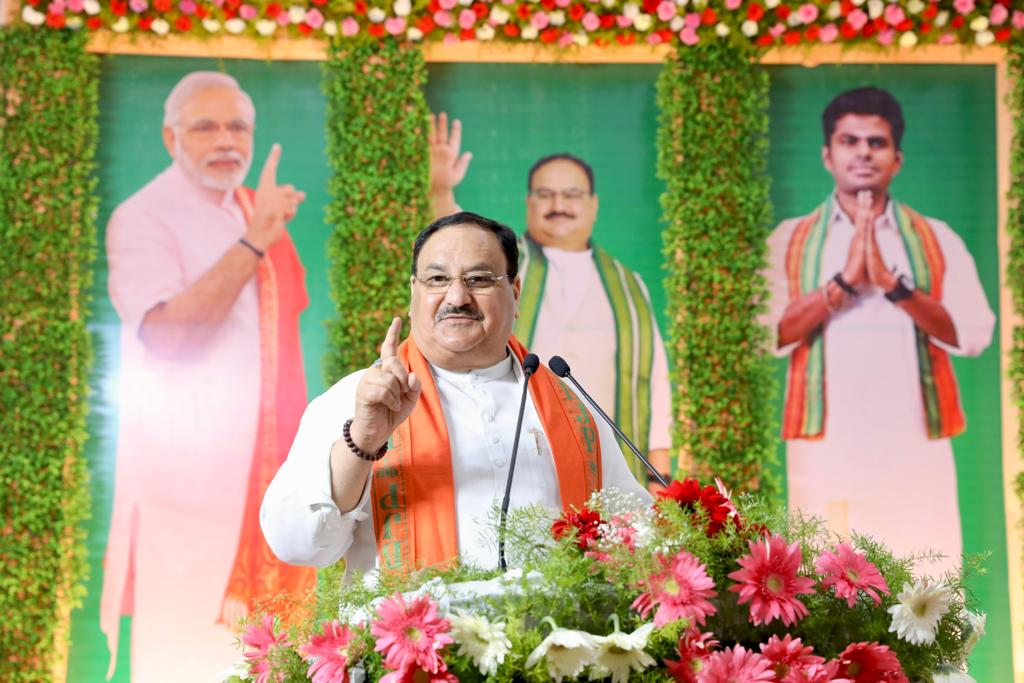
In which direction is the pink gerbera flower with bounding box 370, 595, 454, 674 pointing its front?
toward the camera

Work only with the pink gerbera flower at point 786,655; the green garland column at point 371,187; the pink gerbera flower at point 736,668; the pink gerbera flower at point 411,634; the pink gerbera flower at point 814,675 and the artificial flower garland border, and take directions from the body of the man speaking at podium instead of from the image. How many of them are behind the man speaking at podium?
2

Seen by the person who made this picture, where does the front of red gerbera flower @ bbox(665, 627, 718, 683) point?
facing the viewer

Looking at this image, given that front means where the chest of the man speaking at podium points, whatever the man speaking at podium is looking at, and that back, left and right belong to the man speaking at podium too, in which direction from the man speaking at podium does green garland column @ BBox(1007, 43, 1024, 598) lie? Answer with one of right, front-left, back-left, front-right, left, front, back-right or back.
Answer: back-left

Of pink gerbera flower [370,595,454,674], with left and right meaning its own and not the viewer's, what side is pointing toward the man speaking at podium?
back

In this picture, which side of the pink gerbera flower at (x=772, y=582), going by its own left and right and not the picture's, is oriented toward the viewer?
front

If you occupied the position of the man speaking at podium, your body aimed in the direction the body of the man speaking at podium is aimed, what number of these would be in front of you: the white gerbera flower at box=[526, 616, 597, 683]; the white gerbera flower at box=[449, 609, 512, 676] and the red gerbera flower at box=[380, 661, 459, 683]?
3

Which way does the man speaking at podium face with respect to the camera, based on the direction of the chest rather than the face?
toward the camera

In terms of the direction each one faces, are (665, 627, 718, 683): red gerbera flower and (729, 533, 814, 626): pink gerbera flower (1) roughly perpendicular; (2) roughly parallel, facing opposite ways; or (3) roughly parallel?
roughly parallel
